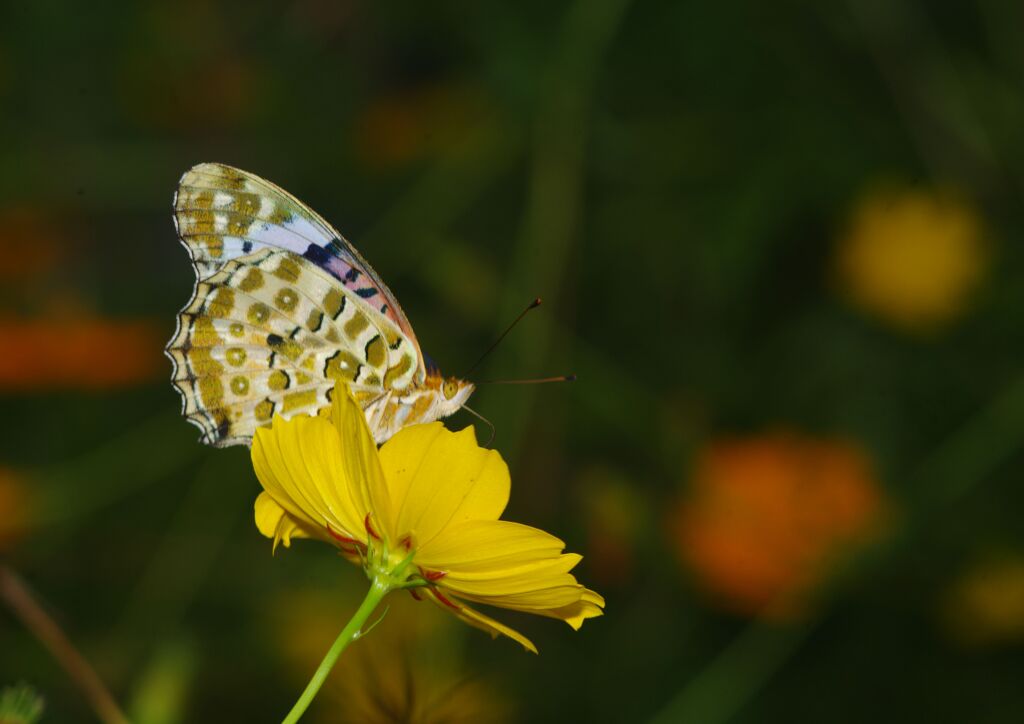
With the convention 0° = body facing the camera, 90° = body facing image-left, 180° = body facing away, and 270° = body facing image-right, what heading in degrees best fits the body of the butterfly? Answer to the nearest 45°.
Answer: approximately 270°

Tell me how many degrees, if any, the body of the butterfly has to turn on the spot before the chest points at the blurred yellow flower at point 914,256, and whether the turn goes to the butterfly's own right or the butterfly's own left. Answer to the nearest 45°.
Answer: approximately 45° to the butterfly's own left

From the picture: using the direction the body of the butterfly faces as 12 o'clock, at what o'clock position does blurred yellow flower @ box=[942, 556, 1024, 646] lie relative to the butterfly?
The blurred yellow flower is roughly at 11 o'clock from the butterfly.
